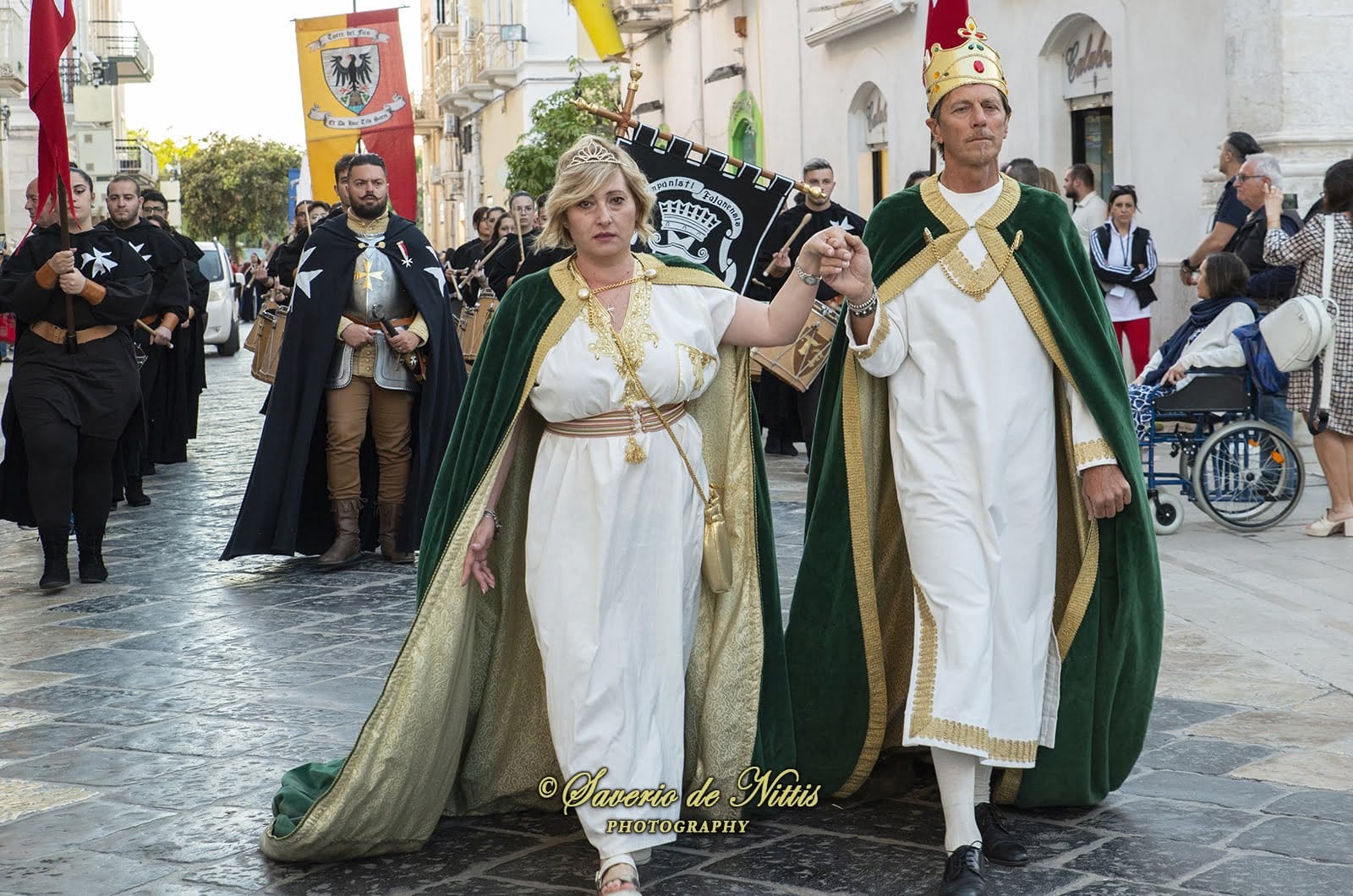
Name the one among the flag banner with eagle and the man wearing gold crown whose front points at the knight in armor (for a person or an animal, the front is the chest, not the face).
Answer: the flag banner with eagle

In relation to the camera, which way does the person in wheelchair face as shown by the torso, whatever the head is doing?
to the viewer's left

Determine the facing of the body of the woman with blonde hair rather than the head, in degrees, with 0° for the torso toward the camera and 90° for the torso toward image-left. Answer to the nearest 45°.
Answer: approximately 0°

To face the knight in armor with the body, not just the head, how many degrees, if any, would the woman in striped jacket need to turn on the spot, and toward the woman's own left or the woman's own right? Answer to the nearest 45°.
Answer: approximately 45° to the woman's own right

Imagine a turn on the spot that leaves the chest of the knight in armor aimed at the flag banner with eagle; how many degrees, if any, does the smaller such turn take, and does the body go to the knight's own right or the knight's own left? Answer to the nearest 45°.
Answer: approximately 180°

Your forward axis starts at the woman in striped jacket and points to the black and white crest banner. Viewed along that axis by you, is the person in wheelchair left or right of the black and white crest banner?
left

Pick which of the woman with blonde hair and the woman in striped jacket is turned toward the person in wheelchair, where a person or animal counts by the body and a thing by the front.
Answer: the woman in striped jacket

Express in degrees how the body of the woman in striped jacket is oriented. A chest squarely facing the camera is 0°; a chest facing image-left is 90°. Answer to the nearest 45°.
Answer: approximately 0°

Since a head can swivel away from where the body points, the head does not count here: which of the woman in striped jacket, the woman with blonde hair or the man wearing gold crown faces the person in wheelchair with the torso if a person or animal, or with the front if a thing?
the woman in striped jacket
